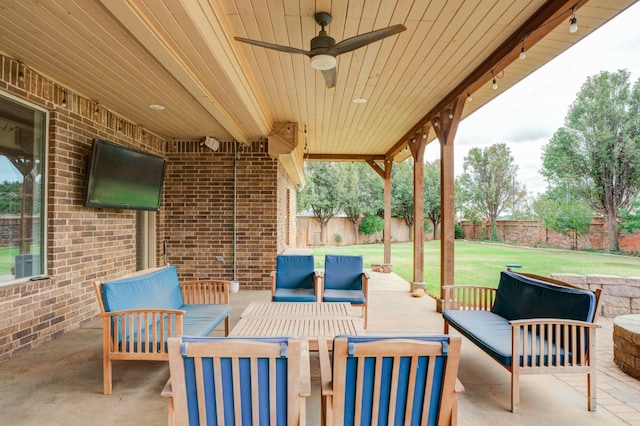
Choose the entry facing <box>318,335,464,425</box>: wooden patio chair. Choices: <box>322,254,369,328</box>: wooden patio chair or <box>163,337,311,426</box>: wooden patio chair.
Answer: <box>322,254,369,328</box>: wooden patio chair

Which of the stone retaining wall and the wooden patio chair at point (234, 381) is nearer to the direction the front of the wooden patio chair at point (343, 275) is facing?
the wooden patio chair

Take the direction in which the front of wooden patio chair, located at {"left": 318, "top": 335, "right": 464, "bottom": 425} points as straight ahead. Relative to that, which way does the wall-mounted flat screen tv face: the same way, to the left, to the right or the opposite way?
to the right

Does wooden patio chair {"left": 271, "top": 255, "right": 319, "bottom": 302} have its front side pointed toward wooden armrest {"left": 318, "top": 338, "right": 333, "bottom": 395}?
yes

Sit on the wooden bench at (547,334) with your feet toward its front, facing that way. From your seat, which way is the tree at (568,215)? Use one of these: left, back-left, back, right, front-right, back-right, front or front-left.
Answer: back-right

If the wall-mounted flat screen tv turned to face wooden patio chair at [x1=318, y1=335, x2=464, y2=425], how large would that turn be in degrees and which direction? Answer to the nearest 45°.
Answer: approximately 45° to its right

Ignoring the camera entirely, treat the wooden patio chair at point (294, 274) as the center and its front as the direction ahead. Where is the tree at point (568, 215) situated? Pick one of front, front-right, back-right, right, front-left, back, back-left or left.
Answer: back-left

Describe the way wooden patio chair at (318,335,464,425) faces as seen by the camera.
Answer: facing away from the viewer

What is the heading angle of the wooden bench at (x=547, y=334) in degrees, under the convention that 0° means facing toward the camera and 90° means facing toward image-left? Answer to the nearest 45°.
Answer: approximately 45°

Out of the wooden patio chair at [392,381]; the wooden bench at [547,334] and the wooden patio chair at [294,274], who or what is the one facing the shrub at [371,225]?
the wooden patio chair at [392,381]

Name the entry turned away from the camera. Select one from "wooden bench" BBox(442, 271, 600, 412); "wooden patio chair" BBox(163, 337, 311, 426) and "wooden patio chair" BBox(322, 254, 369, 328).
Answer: "wooden patio chair" BBox(163, 337, 311, 426)

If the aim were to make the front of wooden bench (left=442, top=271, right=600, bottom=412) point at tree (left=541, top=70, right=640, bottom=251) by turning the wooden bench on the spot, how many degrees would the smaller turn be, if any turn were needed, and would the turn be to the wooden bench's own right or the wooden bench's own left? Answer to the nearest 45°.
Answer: approximately 135° to the wooden bench's own right

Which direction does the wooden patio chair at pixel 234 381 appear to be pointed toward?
away from the camera

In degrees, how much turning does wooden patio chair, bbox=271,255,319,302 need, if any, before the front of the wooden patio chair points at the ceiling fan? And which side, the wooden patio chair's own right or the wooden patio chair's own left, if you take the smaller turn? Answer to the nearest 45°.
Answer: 0° — it already faces it
